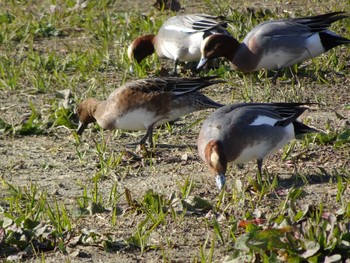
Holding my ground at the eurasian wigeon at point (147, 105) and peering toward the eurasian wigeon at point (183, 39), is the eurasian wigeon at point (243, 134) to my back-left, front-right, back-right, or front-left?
back-right

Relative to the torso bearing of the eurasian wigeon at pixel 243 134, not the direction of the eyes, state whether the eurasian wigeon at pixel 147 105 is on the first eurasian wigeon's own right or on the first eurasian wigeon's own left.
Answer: on the first eurasian wigeon's own right

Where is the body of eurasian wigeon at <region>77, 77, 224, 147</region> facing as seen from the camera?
to the viewer's left

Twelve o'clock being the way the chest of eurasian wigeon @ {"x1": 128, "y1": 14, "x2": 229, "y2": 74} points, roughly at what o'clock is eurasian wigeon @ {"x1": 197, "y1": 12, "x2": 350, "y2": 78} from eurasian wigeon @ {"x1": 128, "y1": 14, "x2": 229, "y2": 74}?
eurasian wigeon @ {"x1": 197, "y1": 12, "x2": 350, "y2": 78} is roughly at 7 o'clock from eurasian wigeon @ {"x1": 128, "y1": 14, "x2": 229, "y2": 74}.

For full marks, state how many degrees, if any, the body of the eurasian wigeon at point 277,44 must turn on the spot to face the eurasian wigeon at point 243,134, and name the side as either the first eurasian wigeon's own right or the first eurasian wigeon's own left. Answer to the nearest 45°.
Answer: approximately 90° to the first eurasian wigeon's own left

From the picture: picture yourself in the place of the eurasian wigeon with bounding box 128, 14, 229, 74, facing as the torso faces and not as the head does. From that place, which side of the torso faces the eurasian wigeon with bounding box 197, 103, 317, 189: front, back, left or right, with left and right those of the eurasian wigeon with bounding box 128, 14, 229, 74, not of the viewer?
left

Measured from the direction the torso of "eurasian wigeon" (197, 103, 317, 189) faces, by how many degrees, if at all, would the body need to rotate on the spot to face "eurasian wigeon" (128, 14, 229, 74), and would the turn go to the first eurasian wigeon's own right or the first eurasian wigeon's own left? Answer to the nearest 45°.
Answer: approximately 135° to the first eurasian wigeon's own right

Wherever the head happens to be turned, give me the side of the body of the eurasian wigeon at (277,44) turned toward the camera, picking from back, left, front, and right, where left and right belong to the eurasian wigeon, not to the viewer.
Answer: left

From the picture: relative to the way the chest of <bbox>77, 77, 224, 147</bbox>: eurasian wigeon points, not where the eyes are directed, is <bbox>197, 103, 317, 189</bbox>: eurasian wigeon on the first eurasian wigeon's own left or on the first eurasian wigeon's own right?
on the first eurasian wigeon's own left

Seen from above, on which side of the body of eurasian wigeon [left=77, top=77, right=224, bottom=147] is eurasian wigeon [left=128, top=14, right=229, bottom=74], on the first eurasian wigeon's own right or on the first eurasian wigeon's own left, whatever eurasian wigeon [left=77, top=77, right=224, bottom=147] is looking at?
on the first eurasian wigeon's own right

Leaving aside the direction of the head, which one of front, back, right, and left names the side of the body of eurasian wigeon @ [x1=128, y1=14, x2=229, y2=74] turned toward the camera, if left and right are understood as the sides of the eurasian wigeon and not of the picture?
left
